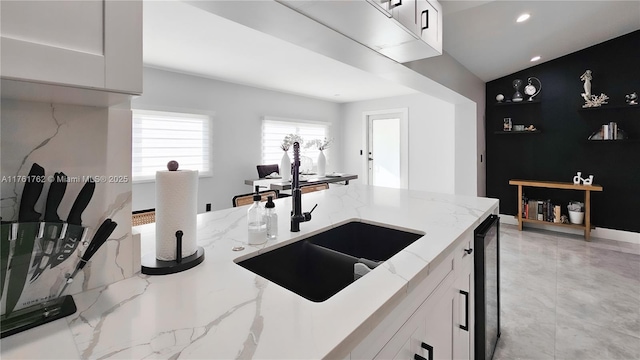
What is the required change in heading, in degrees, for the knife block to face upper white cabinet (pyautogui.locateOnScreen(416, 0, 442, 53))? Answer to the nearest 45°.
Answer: approximately 45° to its left

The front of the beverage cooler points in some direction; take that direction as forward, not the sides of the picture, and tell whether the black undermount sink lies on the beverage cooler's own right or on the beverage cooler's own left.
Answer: on the beverage cooler's own right

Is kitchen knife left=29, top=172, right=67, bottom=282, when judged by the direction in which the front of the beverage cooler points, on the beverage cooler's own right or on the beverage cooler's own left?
on the beverage cooler's own right

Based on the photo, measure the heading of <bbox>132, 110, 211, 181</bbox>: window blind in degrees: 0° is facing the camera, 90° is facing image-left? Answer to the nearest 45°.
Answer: approximately 315°

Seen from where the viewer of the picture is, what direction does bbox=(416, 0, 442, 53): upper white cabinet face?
facing to the right of the viewer

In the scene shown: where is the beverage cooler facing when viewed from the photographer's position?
facing to the right of the viewer
